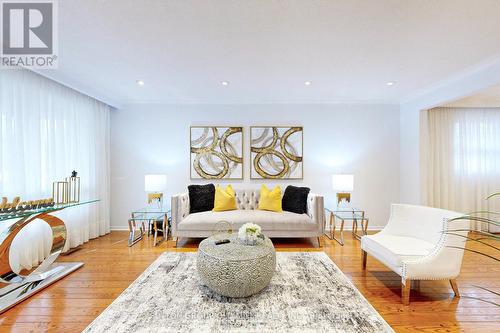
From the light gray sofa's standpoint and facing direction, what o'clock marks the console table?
The console table is roughly at 2 o'clock from the light gray sofa.

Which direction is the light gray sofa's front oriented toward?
toward the camera

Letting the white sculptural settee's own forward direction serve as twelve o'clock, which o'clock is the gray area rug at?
The gray area rug is roughly at 12 o'clock from the white sculptural settee.

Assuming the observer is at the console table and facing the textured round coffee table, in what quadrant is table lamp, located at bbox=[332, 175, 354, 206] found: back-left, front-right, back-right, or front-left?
front-left

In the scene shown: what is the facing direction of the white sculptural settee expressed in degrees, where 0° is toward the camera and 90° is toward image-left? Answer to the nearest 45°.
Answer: approximately 45°

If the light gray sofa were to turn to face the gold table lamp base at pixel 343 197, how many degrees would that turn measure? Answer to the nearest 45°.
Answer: approximately 135° to its left

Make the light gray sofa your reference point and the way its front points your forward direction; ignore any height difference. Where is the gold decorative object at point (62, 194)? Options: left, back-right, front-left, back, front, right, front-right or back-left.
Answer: right

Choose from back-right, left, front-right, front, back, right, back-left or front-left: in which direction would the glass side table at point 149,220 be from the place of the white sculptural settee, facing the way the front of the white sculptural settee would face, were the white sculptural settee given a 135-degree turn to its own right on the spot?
left

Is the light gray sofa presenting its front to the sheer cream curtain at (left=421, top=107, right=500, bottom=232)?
no

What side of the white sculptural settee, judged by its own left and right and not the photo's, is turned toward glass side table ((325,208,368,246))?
right

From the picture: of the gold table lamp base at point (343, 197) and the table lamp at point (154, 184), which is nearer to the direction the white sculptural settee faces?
the table lamp

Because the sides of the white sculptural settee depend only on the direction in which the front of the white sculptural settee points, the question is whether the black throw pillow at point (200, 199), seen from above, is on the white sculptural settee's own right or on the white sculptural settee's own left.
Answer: on the white sculptural settee's own right

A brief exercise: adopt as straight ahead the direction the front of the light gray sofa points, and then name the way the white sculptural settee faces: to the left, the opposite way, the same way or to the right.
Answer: to the right

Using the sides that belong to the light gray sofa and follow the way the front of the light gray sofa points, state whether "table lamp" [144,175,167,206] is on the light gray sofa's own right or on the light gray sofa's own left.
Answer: on the light gray sofa's own right

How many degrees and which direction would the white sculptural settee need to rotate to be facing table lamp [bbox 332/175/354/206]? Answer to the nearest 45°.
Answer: approximately 90° to its right

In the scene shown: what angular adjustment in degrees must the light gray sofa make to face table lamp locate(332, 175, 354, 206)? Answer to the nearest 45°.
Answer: approximately 90° to its left

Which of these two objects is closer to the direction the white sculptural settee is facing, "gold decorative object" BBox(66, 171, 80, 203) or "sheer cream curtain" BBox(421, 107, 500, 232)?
the gold decorative object

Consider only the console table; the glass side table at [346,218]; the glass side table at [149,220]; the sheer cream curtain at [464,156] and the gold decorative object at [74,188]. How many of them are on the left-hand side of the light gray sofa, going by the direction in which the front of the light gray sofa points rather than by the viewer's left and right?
2
